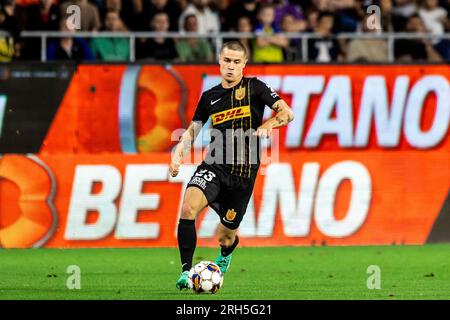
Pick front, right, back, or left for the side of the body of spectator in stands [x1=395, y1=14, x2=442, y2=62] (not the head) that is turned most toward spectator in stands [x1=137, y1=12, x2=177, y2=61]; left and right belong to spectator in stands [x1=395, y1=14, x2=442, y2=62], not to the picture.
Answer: right

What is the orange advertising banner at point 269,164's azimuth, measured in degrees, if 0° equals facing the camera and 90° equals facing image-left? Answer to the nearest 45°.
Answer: approximately 0°

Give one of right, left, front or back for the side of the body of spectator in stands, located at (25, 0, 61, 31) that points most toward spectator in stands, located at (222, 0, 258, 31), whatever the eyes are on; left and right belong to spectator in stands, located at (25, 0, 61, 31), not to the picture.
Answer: left

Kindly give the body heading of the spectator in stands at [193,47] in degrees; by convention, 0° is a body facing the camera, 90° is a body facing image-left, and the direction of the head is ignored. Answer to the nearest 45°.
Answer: approximately 0°

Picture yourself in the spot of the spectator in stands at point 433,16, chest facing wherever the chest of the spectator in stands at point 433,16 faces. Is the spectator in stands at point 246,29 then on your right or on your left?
on your right

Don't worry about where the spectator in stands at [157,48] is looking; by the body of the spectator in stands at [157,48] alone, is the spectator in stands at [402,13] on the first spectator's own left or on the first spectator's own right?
on the first spectator's own left
